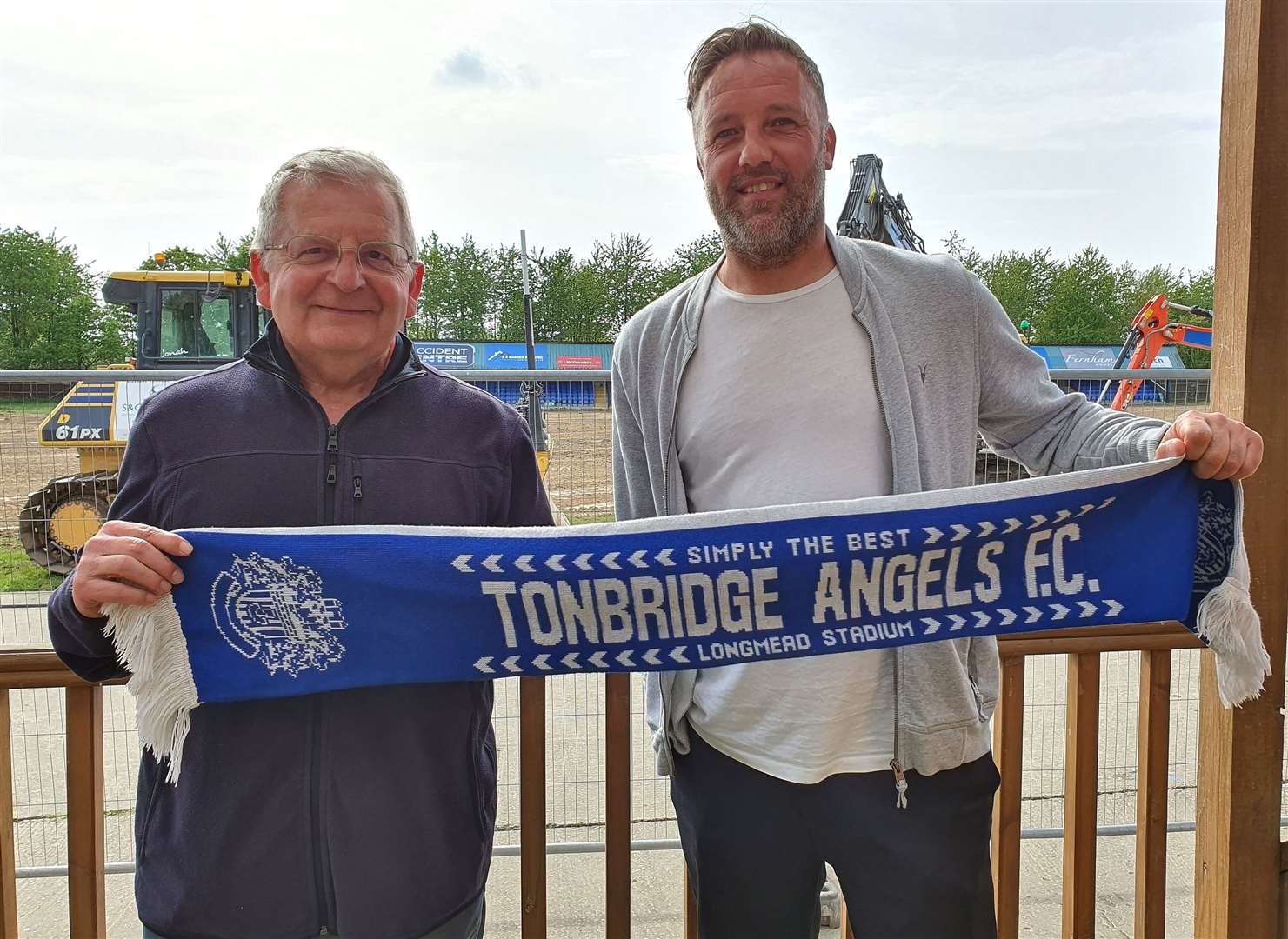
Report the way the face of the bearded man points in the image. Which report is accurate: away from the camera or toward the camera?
toward the camera

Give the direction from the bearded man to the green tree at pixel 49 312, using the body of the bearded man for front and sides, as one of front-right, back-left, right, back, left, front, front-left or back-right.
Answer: back-right

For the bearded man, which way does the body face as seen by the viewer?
toward the camera

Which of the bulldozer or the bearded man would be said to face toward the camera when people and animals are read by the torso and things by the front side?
the bearded man

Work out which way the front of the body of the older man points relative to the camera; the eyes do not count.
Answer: toward the camera

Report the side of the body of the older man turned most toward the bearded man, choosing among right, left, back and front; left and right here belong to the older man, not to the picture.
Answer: left

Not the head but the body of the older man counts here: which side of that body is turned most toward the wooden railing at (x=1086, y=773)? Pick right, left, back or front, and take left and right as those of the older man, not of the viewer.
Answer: left

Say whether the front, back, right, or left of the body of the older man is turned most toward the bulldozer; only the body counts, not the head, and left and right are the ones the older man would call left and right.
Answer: back
